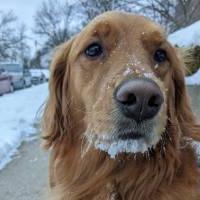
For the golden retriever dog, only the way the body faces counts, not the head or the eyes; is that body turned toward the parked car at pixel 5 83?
no

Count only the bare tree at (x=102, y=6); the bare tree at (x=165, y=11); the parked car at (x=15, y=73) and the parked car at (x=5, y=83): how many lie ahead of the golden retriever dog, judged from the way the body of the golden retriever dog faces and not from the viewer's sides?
0

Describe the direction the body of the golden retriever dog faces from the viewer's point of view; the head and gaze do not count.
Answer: toward the camera

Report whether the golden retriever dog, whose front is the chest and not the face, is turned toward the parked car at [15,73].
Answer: no

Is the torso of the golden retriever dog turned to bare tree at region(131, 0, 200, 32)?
no

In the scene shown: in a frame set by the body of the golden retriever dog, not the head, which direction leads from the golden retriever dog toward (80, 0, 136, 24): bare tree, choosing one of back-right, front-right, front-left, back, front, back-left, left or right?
back

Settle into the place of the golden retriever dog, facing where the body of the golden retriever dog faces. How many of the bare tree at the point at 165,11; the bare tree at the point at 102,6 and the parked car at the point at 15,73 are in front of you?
0
